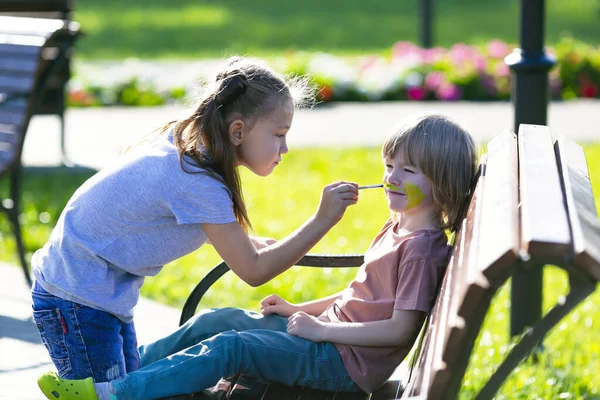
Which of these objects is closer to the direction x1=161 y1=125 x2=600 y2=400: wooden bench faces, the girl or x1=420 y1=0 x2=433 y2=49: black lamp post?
the girl

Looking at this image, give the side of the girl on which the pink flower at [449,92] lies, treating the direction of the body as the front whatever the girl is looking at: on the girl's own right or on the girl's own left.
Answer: on the girl's own left

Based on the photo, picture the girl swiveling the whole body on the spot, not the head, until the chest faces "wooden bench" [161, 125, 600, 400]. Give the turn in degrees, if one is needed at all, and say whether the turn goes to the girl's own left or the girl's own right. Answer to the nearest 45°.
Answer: approximately 45° to the girl's own right

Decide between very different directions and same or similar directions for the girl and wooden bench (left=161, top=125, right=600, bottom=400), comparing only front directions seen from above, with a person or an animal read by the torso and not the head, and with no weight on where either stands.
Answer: very different directions

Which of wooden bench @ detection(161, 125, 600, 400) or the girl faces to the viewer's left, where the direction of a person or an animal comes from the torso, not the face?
the wooden bench

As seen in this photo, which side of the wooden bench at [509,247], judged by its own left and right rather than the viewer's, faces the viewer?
left

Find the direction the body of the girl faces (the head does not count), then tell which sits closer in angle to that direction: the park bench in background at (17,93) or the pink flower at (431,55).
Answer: the pink flower

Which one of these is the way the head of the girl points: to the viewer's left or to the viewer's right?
to the viewer's right

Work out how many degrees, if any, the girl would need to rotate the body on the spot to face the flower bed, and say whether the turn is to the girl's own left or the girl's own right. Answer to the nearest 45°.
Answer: approximately 90° to the girl's own left

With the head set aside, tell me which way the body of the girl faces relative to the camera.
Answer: to the viewer's right

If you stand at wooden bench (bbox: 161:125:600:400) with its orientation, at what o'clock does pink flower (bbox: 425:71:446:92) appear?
The pink flower is roughly at 3 o'clock from the wooden bench.

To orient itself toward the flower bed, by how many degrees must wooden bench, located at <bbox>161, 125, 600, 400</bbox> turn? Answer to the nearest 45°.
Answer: approximately 90° to its right

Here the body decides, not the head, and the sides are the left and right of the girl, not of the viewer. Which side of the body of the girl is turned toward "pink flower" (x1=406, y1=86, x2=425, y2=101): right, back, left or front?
left
